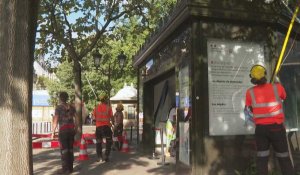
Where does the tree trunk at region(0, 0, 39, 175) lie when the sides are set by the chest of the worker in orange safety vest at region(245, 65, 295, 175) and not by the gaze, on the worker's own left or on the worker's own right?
on the worker's own left

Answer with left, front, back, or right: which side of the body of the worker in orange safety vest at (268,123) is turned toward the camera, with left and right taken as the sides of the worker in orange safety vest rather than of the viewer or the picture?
back

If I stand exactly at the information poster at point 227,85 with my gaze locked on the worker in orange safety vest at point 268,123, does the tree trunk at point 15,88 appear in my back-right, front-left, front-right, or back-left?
front-right

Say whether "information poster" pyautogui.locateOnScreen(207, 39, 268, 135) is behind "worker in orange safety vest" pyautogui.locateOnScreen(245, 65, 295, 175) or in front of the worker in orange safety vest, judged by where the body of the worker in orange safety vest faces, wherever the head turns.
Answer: in front

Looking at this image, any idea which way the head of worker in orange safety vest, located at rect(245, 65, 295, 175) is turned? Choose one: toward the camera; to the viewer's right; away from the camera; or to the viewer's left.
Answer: away from the camera

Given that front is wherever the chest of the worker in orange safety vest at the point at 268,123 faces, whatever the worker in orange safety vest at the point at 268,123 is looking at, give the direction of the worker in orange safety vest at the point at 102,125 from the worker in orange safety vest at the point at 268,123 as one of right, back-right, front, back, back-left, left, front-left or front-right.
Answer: front-left

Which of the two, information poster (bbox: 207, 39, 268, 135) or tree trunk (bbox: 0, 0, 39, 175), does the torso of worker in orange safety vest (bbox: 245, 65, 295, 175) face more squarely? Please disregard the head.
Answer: the information poster

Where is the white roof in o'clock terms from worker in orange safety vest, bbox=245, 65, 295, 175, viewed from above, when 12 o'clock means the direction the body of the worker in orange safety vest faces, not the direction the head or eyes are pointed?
The white roof is roughly at 11 o'clock from the worker in orange safety vest.

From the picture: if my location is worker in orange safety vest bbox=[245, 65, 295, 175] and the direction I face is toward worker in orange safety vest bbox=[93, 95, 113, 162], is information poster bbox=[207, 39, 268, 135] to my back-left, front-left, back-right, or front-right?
front-right

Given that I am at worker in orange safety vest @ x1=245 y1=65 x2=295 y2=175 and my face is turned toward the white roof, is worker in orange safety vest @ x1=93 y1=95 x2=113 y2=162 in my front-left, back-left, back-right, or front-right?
front-left
